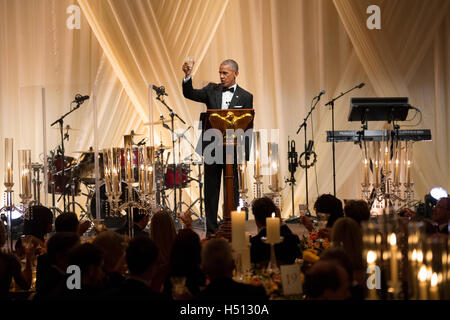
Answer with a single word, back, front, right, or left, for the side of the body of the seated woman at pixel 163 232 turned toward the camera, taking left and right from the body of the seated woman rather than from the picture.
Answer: back

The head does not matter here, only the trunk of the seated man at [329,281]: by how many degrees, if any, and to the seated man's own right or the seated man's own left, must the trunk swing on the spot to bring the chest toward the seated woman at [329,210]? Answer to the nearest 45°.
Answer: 0° — they already face them

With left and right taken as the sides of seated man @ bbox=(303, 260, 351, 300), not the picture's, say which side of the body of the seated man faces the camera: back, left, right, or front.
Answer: back

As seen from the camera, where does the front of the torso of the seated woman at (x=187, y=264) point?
away from the camera

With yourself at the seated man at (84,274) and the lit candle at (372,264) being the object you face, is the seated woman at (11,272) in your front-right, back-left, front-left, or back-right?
back-left

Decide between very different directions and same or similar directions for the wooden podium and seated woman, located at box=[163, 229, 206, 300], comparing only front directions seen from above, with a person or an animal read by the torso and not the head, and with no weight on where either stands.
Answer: very different directions

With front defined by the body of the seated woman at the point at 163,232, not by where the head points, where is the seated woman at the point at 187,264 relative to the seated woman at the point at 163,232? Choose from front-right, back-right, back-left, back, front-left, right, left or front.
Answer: back

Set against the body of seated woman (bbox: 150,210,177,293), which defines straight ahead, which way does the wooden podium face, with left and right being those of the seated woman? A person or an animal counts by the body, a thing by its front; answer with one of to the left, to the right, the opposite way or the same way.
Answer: the opposite way

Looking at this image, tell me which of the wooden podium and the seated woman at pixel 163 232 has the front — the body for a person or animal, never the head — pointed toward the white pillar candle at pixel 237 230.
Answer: the wooden podium

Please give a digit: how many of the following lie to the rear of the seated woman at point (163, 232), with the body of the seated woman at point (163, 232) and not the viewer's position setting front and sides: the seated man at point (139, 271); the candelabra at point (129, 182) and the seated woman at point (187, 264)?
2
